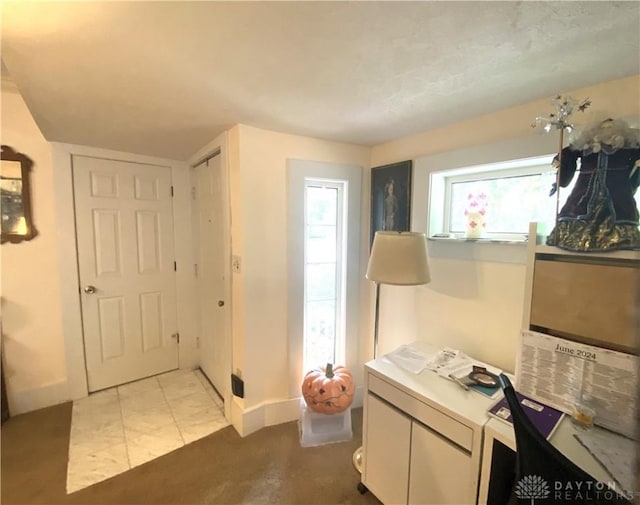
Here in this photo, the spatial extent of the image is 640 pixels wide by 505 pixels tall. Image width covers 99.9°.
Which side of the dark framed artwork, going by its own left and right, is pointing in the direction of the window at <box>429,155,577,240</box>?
left

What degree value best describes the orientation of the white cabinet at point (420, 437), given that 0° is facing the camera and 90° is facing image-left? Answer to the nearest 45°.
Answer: approximately 45°

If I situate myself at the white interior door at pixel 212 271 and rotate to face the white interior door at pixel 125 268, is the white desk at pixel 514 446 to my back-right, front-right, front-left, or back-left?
back-left

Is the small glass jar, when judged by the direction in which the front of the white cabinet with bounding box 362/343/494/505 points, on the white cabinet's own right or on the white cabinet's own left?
on the white cabinet's own left

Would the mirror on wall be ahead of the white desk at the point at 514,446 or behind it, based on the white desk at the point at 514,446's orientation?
ahead

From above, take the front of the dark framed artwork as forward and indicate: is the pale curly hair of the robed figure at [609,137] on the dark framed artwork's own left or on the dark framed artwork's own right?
on the dark framed artwork's own left

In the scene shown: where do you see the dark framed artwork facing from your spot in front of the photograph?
facing the viewer and to the left of the viewer
